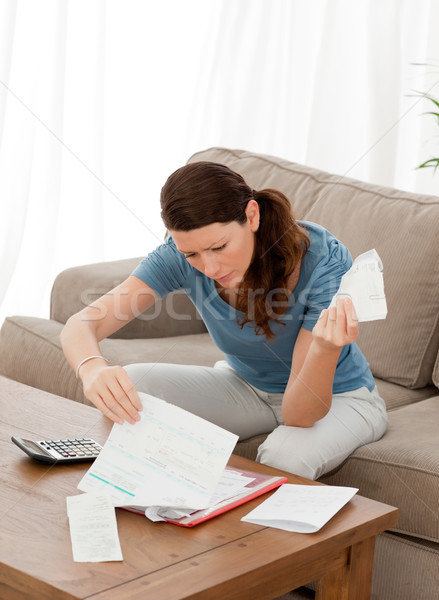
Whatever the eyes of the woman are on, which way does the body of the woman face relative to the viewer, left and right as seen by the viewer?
facing the viewer and to the left of the viewer

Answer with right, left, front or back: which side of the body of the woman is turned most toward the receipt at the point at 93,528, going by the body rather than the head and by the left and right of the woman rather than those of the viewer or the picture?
front

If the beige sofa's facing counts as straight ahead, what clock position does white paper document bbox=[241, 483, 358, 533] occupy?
The white paper document is roughly at 11 o'clock from the beige sofa.

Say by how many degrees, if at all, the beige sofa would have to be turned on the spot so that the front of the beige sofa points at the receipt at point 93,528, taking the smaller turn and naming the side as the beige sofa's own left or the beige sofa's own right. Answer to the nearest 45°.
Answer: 0° — it already faces it

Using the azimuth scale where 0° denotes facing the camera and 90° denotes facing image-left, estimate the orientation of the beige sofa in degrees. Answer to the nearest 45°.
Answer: approximately 45°

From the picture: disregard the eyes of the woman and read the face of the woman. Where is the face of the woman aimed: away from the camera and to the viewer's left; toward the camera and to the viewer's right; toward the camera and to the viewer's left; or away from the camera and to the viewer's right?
toward the camera and to the viewer's left
